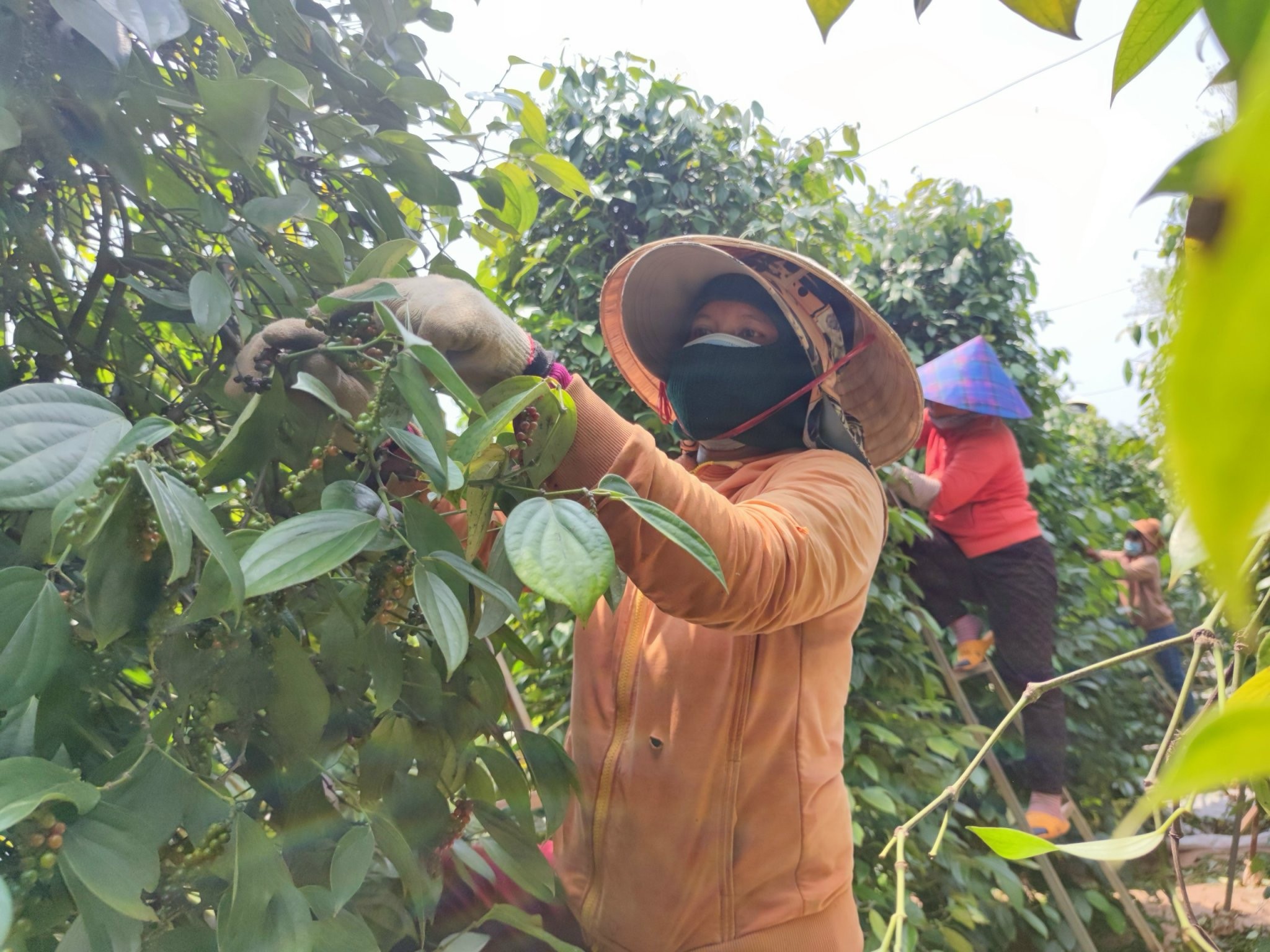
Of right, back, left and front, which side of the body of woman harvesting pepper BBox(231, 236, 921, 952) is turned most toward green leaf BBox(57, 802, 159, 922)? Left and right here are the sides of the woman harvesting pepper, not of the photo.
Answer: front

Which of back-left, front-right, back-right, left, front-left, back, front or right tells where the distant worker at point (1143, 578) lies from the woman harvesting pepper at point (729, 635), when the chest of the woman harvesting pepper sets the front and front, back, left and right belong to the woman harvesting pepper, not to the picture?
back

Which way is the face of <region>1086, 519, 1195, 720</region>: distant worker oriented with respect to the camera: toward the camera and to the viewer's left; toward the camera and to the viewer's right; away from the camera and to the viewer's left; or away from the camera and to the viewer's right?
toward the camera and to the viewer's left

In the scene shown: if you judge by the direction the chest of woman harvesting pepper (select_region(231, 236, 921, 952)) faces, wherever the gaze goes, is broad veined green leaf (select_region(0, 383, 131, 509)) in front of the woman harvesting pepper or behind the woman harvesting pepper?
in front

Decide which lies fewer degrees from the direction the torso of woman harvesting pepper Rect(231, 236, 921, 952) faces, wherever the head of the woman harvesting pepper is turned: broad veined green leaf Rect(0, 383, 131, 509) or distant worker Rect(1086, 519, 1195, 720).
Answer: the broad veined green leaf

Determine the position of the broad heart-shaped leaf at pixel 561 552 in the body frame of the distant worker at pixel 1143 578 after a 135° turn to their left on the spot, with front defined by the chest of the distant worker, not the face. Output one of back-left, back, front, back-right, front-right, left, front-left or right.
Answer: front-right

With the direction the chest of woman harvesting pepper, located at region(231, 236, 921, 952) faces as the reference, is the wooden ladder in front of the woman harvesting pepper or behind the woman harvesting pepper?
behind

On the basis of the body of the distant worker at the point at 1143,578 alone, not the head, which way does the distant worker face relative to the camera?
to the viewer's left

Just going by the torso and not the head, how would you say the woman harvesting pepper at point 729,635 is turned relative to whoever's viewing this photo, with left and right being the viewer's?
facing the viewer and to the left of the viewer

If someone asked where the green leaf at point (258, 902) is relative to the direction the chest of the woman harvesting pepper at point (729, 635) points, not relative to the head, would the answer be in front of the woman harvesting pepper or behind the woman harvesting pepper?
in front

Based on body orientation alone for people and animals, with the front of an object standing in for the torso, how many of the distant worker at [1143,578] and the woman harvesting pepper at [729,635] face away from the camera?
0

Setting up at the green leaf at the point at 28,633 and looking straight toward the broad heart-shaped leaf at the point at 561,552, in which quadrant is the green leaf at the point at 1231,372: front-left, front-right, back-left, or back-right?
front-right
